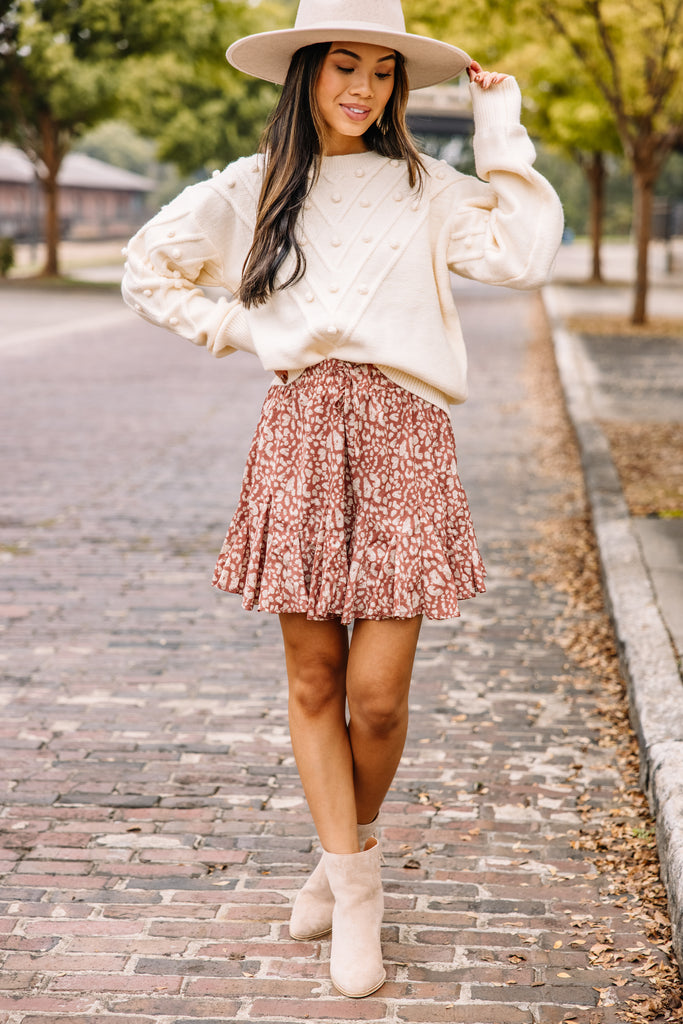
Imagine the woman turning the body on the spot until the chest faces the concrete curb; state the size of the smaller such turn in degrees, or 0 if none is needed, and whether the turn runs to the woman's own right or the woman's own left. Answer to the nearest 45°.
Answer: approximately 135° to the woman's own left

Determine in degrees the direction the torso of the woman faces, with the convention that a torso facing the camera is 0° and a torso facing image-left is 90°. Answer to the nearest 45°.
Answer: approximately 0°
